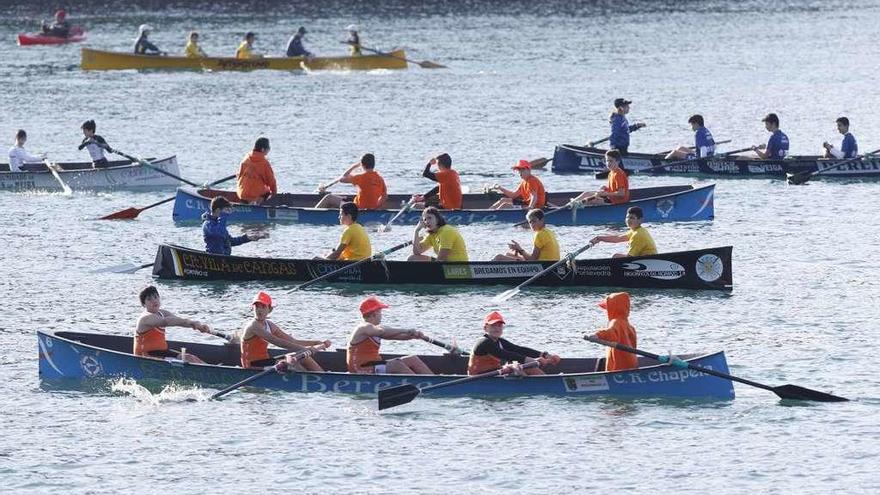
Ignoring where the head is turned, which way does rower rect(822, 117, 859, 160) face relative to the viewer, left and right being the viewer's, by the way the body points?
facing to the left of the viewer

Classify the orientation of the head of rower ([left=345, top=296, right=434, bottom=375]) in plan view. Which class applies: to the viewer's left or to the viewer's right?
to the viewer's right

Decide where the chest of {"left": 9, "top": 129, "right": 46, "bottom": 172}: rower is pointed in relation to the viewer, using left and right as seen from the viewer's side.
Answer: facing to the right of the viewer

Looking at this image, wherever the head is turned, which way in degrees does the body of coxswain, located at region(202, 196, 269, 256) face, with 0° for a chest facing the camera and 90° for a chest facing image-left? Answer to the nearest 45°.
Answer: approximately 270°

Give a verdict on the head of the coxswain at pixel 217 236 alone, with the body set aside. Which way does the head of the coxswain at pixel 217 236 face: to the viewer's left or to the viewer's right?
to the viewer's right

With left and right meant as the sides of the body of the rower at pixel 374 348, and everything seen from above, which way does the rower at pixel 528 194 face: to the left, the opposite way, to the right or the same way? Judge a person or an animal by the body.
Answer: the opposite way

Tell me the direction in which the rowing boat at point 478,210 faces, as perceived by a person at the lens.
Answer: facing to the right of the viewer

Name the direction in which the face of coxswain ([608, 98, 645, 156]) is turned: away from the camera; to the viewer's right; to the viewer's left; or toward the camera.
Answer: to the viewer's right

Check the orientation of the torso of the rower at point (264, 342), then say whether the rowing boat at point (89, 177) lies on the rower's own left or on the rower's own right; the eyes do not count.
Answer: on the rower's own left

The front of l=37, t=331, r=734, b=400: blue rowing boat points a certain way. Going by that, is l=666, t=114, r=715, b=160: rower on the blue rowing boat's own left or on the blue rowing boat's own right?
on the blue rowing boat's own right

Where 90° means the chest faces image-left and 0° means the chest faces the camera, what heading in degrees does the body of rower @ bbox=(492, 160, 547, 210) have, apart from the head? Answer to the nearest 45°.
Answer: approximately 90°

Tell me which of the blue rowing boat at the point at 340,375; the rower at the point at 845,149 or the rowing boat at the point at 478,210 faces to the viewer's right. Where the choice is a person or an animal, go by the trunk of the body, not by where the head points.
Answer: the rowing boat

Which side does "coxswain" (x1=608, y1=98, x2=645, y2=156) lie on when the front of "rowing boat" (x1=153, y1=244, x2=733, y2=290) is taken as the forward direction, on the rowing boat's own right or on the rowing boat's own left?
on the rowing boat's own left

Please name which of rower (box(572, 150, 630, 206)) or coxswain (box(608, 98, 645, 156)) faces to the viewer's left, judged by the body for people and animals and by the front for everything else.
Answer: rower (box(572, 150, 630, 206))

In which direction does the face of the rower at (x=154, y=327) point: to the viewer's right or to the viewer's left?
to the viewer's right

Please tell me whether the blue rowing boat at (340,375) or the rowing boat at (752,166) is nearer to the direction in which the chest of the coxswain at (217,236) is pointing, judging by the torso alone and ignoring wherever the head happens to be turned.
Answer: the rowing boat
